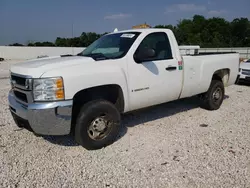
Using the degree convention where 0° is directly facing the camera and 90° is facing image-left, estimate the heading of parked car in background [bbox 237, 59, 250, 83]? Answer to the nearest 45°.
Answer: approximately 45°

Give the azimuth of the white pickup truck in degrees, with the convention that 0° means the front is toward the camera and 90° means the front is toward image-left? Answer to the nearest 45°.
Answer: approximately 45°

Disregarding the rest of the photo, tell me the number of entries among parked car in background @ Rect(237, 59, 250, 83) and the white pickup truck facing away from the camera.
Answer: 0

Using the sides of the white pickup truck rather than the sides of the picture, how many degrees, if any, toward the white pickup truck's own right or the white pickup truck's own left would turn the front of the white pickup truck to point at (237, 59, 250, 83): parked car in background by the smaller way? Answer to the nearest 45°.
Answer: approximately 180°

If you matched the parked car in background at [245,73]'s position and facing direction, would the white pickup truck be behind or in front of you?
in front

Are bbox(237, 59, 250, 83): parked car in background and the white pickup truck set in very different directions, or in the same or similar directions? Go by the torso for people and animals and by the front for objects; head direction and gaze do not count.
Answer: same or similar directions
